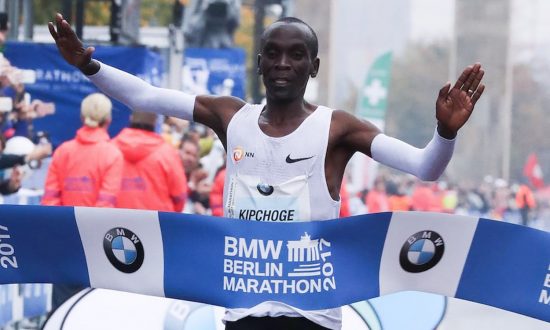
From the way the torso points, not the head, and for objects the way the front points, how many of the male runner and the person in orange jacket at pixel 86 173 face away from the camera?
1

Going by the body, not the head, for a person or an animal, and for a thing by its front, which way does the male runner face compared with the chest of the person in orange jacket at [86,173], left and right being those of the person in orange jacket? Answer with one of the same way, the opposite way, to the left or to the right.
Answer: the opposite way

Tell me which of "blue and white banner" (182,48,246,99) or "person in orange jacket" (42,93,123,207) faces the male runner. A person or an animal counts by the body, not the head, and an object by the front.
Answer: the blue and white banner

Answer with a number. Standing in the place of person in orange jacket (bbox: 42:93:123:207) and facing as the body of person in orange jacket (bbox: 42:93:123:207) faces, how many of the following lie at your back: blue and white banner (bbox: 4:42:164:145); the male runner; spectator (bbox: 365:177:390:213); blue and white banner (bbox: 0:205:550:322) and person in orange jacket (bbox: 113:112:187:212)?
2

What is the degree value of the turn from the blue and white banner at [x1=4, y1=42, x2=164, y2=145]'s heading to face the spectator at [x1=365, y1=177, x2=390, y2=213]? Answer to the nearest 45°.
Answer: approximately 135° to its left

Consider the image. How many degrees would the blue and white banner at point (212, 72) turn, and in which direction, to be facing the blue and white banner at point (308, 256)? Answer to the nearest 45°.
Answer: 0° — it already faces it

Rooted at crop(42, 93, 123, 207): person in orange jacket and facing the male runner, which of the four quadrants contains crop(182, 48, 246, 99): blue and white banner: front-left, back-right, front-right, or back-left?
back-left

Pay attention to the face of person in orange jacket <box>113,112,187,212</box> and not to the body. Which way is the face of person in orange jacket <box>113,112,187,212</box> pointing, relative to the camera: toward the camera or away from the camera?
away from the camera

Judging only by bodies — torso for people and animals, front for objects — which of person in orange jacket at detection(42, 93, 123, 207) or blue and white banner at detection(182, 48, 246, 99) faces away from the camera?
the person in orange jacket

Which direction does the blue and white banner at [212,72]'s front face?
toward the camera

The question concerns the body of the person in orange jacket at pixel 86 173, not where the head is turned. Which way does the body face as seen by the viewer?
away from the camera

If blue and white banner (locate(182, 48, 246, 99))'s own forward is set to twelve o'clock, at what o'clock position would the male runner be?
The male runner is roughly at 12 o'clock from the blue and white banner.

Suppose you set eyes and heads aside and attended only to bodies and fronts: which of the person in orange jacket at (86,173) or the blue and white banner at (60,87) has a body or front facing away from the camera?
the person in orange jacket

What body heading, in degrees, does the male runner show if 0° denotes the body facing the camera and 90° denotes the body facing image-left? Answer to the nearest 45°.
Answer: approximately 0°

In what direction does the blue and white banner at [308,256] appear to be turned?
toward the camera
